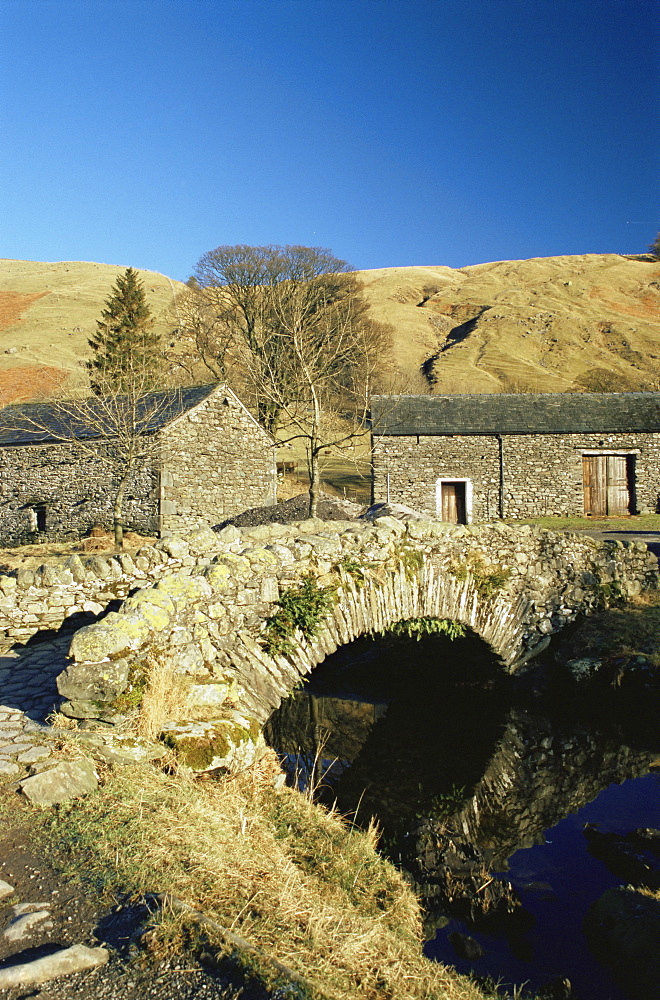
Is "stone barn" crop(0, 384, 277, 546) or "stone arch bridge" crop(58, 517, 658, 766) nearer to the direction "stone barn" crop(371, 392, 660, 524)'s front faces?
the stone arch bridge

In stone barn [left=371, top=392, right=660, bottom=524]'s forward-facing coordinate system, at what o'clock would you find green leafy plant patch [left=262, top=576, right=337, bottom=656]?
The green leafy plant patch is roughly at 12 o'clock from the stone barn.

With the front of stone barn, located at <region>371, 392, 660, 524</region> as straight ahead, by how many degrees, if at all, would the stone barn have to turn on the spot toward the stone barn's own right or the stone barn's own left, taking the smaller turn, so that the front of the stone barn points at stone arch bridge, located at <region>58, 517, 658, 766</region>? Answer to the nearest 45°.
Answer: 0° — it already faces it

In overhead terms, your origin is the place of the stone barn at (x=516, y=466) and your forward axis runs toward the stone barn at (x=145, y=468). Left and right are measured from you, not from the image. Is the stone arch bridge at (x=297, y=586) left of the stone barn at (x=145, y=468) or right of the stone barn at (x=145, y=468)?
left

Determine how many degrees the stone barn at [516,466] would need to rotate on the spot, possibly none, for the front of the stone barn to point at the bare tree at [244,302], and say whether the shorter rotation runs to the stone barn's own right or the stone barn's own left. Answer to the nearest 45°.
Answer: approximately 135° to the stone barn's own right

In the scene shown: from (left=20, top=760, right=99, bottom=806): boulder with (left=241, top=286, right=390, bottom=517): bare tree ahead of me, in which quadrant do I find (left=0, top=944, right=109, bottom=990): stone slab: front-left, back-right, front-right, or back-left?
back-right

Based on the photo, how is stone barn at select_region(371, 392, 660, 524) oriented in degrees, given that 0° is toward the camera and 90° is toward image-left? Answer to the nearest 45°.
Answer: approximately 0°

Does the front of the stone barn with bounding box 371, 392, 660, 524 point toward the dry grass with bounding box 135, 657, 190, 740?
yes

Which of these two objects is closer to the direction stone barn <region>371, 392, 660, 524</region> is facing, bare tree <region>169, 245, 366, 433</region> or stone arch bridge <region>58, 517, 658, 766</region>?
the stone arch bridge

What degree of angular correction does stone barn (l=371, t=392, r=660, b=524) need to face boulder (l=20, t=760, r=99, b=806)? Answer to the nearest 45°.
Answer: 0° — it already faces it
